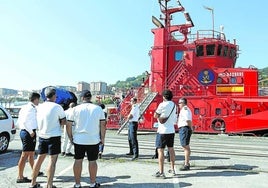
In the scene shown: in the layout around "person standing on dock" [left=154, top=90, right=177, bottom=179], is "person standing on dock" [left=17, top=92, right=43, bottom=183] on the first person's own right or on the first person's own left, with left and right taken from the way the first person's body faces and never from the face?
on the first person's own left

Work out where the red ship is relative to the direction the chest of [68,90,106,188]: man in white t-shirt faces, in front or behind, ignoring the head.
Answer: in front

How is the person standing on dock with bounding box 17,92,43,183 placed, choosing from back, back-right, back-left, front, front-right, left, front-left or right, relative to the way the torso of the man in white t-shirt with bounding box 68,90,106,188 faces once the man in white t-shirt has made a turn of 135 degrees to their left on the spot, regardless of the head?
right

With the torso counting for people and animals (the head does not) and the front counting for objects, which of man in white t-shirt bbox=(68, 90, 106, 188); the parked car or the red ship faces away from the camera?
the man in white t-shirt

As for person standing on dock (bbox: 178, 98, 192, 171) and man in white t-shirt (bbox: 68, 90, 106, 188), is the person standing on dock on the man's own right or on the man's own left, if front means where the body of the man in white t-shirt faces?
on the man's own right

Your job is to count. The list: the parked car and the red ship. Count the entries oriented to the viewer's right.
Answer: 1

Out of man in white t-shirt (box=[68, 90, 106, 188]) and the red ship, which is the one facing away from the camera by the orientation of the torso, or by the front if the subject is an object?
the man in white t-shirt

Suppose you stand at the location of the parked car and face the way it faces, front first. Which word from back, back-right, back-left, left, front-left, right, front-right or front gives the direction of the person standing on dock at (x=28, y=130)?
left

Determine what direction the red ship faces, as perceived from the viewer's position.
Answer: facing to the right of the viewer

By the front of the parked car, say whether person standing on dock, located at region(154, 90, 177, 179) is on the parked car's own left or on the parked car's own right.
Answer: on the parked car's own left

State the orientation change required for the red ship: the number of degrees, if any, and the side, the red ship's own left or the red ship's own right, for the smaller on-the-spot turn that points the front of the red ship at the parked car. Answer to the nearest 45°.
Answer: approximately 135° to the red ship's own right

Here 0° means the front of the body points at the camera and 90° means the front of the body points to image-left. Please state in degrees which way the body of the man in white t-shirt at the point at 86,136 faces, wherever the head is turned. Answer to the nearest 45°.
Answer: approximately 180°
